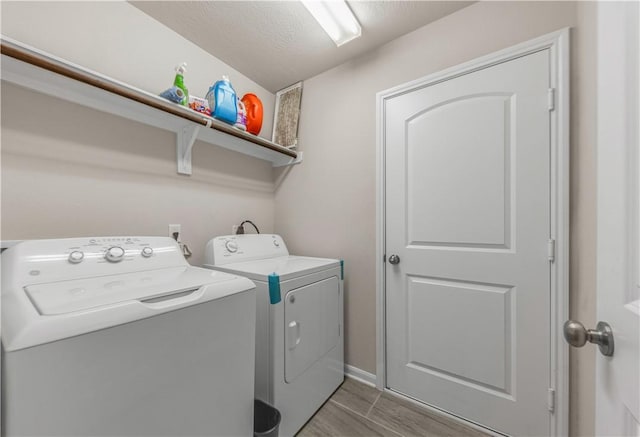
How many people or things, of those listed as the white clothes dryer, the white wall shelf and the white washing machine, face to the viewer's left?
0

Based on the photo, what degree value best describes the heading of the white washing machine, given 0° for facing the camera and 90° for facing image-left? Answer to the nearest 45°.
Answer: approximately 315°

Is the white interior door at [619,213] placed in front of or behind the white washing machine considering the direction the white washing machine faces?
in front

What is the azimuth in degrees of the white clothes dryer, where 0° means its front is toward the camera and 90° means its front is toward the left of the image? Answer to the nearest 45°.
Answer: approximately 315°

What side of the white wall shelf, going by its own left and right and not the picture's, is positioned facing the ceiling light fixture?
front

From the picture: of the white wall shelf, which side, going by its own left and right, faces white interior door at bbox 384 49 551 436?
front

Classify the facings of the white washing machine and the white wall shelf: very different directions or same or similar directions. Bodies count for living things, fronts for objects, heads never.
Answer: same or similar directions

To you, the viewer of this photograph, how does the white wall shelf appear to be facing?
facing the viewer and to the right of the viewer
